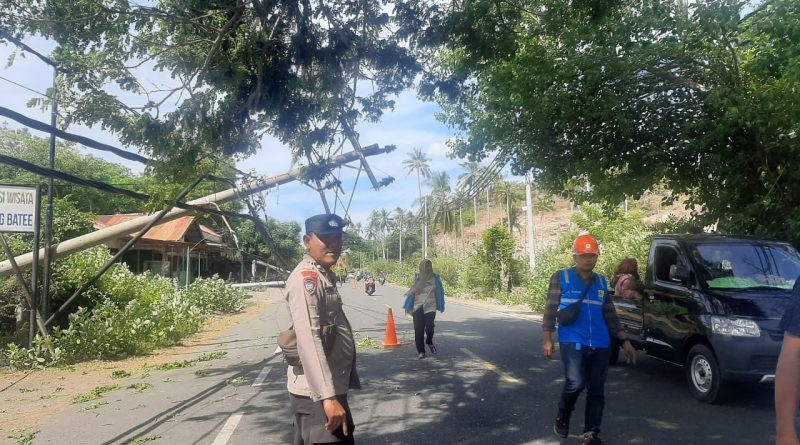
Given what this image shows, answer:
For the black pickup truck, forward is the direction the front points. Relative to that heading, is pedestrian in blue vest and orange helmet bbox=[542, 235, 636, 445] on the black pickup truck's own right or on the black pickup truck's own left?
on the black pickup truck's own right

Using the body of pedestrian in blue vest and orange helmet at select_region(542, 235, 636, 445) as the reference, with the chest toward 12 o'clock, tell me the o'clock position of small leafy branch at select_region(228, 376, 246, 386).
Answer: The small leafy branch is roughly at 4 o'clock from the pedestrian in blue vest and orange helmet.

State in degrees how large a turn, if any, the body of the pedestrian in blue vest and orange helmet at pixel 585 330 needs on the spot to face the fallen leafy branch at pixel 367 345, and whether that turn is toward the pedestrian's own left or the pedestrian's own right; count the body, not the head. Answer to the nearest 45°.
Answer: approximately 135° to the pedestrian's own right

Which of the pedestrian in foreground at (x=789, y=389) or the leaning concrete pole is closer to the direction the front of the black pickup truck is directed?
the pedestrian in foreground

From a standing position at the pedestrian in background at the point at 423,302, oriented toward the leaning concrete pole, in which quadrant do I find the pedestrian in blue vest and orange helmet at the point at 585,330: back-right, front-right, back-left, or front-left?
back-left
